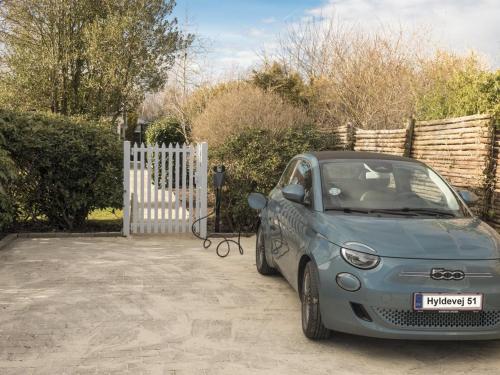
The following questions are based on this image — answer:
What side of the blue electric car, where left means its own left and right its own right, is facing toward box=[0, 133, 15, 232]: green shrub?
back

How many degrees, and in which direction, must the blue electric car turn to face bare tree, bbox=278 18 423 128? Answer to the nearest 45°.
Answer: approximately 135° to its left

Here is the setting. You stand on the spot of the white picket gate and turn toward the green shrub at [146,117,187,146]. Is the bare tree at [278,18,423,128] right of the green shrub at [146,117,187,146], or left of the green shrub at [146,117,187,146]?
right

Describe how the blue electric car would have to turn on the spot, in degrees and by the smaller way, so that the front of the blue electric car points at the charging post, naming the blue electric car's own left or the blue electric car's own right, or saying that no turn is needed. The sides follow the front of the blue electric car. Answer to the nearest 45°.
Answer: approximately 180°

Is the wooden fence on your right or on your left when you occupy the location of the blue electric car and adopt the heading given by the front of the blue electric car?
on your left

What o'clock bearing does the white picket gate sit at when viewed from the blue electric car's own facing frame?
The white picket gate is roughly at 6 o'clock from the blue electric car.

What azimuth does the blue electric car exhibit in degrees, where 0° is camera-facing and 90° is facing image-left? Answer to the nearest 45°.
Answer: approximately 315°

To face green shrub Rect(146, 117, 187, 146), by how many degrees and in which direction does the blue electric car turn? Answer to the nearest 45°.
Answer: approximately 180°

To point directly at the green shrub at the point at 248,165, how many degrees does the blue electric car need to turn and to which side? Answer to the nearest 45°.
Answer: approximately 180°

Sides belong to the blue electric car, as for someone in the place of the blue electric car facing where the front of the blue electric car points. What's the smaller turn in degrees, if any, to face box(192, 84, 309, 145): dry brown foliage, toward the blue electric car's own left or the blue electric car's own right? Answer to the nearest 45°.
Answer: approximately 135° to the blue electric car's own left
